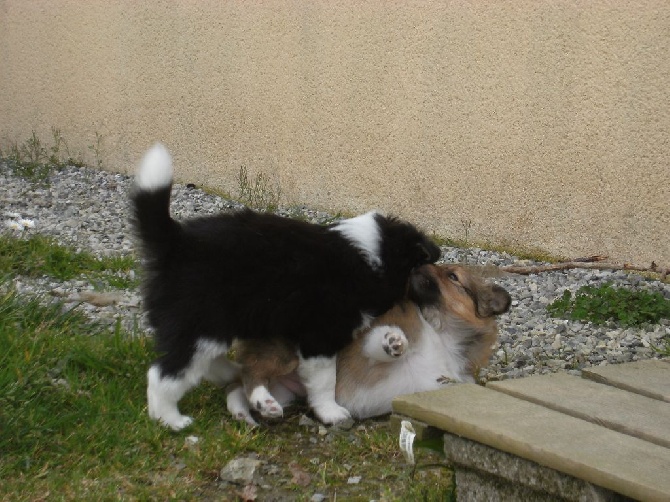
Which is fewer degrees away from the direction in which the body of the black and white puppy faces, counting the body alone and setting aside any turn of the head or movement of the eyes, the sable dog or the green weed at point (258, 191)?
the sable dog

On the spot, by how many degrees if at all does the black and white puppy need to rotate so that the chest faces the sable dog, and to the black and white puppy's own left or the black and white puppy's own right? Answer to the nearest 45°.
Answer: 0° — it already faces it

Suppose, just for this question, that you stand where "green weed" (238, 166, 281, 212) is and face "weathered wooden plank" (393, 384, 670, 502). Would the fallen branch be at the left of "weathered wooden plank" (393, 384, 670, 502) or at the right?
left

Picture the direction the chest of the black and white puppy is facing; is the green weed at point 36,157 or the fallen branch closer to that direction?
the fallen branch

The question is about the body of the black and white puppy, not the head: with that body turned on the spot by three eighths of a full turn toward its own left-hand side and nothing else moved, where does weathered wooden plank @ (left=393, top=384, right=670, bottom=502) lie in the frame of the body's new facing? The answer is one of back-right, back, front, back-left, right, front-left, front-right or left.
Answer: back

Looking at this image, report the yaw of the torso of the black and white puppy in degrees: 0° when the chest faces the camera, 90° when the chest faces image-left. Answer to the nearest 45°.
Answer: approximately 270°

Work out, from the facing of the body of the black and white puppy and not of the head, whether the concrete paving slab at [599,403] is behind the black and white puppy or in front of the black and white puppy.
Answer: in front

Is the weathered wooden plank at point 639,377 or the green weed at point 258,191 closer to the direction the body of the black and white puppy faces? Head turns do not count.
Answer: the weathered wooden plank

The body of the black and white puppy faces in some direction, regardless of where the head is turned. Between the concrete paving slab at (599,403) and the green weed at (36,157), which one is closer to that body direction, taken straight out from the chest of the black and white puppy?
the concrete paving slab

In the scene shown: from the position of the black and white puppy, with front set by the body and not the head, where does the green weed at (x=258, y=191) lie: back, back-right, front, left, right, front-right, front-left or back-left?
left
